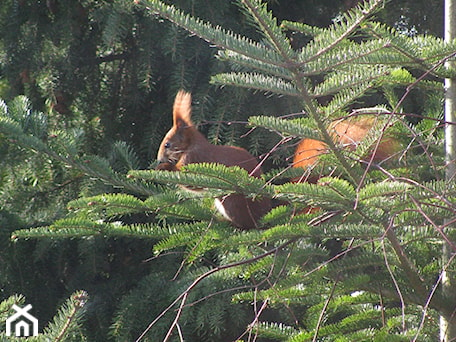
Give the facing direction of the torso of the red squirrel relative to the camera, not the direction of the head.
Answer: to the viewer's left
